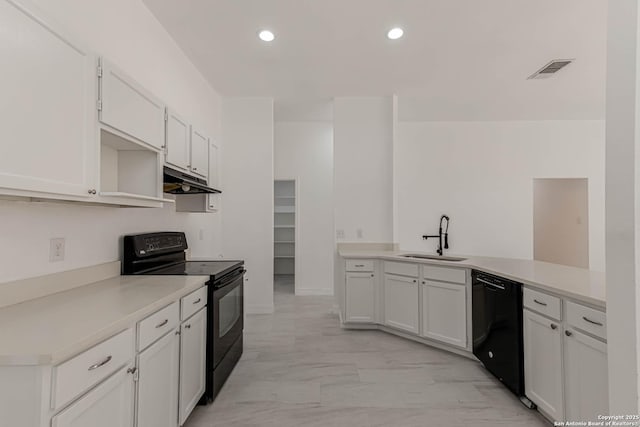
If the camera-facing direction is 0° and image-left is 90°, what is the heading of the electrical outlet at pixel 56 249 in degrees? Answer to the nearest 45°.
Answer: approximately 315°

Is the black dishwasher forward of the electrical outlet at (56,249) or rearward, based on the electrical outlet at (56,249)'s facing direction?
forward

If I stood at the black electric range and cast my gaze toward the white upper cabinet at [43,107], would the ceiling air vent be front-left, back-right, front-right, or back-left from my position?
back-left

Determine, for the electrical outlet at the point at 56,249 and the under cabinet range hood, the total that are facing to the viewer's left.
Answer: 0

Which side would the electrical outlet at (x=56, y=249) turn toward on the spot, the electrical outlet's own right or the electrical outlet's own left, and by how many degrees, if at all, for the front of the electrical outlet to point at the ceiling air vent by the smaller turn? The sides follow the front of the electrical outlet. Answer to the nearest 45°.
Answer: approximately 45° to the electrical outlet's own left

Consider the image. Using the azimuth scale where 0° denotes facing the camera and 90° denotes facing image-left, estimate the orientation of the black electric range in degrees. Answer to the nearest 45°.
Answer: approximately 315°

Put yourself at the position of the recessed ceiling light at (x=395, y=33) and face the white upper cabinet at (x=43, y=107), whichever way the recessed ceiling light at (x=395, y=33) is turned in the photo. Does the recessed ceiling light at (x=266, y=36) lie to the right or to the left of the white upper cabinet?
right

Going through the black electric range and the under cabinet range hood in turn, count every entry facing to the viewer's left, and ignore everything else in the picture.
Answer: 0

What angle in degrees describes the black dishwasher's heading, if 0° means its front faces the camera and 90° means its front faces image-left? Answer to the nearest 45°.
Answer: approximately 45°

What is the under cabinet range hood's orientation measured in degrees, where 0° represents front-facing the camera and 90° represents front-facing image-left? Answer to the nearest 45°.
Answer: approximately 315°

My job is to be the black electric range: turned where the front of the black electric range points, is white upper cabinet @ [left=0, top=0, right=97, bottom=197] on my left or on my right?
on my right

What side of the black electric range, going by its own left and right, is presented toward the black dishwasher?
front

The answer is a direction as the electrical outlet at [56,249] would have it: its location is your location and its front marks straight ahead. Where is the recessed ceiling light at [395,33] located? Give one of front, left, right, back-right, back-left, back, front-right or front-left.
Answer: front-left
